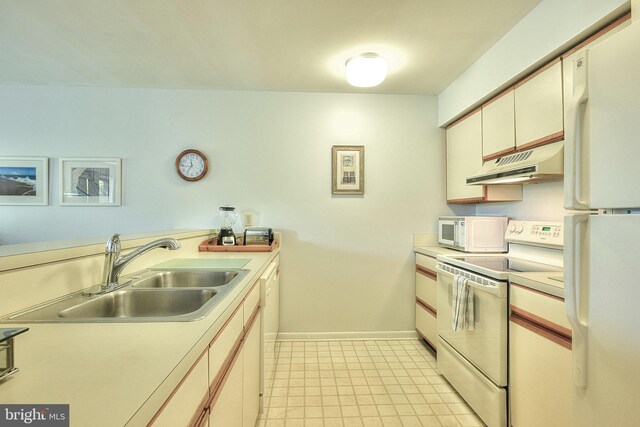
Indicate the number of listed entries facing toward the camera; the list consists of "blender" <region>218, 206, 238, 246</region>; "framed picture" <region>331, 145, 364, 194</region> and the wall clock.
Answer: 3

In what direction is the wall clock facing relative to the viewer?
toward the camera

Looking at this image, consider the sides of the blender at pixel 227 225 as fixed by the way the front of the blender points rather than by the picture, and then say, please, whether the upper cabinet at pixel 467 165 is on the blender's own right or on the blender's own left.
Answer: on the blender's own left

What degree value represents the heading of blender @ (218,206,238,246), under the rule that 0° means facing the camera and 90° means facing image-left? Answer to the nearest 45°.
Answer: approximately 0°

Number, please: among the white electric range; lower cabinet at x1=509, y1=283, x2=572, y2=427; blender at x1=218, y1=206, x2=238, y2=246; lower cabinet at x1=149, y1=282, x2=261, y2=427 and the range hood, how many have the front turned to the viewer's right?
1

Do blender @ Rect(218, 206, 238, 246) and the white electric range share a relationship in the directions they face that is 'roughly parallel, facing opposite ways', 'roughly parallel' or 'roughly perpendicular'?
roughly perpendicular

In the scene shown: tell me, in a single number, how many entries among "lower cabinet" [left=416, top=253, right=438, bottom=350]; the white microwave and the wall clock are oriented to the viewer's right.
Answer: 0

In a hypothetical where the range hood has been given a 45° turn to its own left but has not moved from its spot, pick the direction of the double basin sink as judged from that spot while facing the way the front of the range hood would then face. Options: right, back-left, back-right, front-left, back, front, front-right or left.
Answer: front-right

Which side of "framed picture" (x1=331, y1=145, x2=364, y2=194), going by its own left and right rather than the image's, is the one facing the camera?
front

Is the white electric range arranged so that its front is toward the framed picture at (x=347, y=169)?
no

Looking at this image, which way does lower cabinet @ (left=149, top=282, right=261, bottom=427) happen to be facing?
to the viewer's right

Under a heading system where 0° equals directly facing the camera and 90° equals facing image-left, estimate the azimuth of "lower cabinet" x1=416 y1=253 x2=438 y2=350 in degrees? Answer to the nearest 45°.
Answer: approximately 90°

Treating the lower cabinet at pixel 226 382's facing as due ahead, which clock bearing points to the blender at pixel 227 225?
The blender is roughly at 9 o'clock from the lower cabinet.

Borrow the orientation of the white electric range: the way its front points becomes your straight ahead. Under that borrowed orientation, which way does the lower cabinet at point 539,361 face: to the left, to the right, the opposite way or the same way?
the same way

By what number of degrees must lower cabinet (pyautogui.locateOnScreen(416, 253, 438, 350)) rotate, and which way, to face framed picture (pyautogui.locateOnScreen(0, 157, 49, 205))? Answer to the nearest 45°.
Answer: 0° — it already faces it

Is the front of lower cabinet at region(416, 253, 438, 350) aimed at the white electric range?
no

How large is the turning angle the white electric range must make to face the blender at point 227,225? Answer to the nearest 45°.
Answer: approximately 45° to its right

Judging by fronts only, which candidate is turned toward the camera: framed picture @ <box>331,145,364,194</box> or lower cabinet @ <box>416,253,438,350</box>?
the framed picture

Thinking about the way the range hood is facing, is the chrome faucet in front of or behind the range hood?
in front
